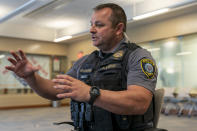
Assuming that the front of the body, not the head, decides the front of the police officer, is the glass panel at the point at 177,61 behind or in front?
behind

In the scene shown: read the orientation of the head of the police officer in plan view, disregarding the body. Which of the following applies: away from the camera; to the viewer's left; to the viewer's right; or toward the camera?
to the viewer's left
